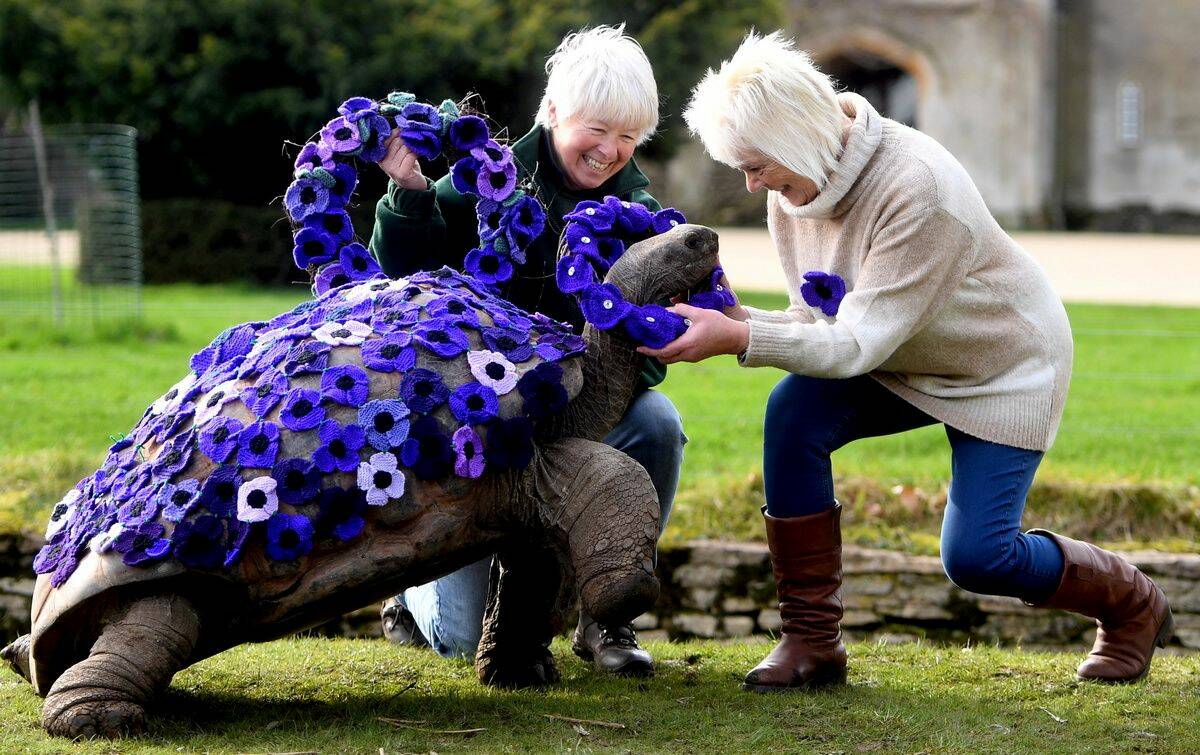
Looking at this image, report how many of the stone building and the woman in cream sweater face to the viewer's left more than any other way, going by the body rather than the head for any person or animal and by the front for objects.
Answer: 1

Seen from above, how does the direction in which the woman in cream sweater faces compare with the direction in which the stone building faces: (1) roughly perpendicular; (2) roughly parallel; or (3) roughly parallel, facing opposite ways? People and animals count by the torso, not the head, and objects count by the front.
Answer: roughly perpendicular

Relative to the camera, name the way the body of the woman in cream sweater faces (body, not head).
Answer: to the viewer's left

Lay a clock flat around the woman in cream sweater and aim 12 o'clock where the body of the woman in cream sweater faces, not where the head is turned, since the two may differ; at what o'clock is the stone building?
The stone building is roughly at 3 o'clock from the woman in cream sweater.

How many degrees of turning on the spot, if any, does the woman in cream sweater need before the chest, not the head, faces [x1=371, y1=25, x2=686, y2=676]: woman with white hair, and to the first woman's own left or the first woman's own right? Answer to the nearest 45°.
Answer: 0° — they already face them

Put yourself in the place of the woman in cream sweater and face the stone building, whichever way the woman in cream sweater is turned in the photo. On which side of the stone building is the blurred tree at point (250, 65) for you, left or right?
left

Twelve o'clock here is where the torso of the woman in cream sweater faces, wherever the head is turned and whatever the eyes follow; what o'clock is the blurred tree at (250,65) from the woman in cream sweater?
The blurred tree is roughly at 2 o'clock from the woman in cream sweater.

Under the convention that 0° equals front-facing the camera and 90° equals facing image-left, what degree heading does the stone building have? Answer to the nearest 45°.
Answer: approximately 0°

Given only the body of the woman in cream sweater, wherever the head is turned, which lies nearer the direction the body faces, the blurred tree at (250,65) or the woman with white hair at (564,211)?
the woman with white hair

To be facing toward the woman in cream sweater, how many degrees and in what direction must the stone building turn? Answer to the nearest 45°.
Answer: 0° — it already faces them
